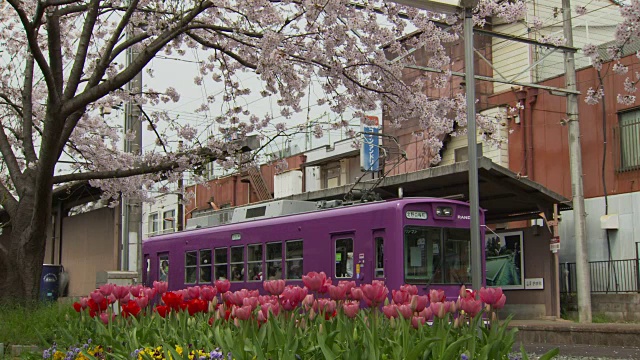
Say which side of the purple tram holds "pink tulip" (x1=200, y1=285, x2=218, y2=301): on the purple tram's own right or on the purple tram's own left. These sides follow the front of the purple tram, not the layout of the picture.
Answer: on the purple tram's own right

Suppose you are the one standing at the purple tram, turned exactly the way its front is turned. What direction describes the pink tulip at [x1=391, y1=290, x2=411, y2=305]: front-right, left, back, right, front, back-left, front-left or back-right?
front-right

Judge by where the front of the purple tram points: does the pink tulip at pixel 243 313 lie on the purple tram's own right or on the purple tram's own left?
on the purple tram's own right

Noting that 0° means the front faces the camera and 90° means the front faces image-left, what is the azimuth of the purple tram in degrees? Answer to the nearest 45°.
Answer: approximately 315°

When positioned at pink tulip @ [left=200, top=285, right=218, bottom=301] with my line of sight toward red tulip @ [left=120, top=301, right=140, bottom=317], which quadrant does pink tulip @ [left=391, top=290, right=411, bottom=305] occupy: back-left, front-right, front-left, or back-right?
back-left

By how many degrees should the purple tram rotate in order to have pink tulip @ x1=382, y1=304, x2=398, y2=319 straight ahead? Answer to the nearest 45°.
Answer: approximately 45° to its right

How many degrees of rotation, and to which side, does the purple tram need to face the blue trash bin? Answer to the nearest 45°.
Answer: approximately 180°

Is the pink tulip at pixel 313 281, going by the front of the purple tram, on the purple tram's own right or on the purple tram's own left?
on the purple tram's own right

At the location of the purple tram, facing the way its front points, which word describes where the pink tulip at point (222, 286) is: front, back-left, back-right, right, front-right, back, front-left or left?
front-right

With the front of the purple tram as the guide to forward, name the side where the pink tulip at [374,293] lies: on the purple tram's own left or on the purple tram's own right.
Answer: on the purple tram's own right

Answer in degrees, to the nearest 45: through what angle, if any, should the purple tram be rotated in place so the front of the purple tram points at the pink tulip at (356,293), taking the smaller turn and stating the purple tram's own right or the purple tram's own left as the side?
approximately 45° to the purple tram's own right
